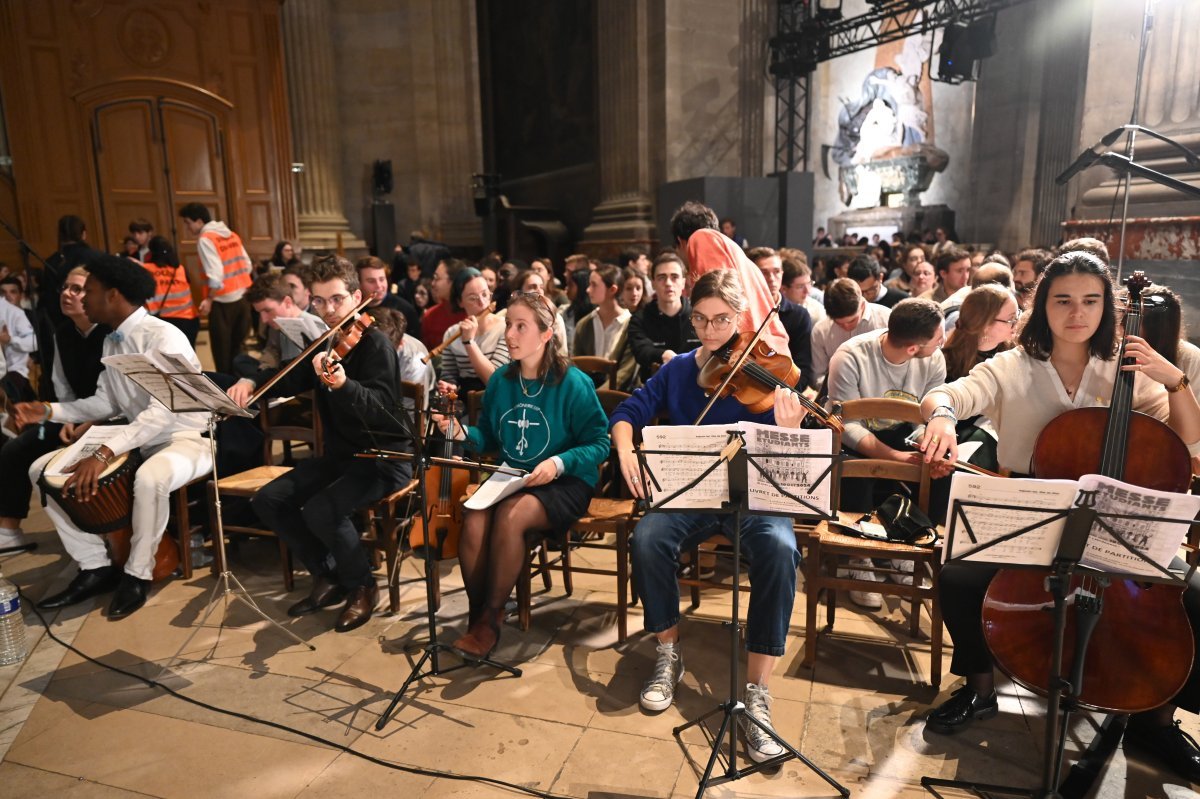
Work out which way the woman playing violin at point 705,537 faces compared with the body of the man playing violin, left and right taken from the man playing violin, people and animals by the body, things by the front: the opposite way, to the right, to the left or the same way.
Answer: the same way

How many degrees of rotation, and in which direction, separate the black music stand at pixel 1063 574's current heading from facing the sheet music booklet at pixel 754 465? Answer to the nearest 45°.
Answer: approximately 90° to its left

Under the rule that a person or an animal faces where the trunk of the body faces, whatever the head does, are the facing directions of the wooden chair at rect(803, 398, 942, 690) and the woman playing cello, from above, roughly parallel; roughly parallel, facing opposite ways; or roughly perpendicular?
roughly parallel

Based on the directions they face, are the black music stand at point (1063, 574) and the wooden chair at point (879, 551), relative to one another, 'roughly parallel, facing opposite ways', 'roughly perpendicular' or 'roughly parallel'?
roughly parallel, facing opposite ways

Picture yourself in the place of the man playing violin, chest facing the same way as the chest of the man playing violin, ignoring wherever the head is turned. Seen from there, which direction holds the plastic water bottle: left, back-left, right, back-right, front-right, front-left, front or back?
front-right

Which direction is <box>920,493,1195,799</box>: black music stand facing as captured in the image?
away from the camera

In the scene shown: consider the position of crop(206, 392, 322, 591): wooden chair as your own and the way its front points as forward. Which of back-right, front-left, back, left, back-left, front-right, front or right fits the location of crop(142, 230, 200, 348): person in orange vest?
back-right

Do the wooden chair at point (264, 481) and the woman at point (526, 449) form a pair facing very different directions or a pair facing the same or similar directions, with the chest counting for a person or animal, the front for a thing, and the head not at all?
same or similar directions

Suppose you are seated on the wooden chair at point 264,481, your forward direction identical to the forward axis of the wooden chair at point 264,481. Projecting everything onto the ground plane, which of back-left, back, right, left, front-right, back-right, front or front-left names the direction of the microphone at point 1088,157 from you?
back-left

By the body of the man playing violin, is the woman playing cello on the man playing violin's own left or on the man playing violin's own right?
on the man playing violin's own left

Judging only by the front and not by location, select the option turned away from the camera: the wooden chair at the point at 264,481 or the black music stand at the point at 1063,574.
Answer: the black music stand

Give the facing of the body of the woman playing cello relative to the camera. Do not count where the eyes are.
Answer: toward the camera

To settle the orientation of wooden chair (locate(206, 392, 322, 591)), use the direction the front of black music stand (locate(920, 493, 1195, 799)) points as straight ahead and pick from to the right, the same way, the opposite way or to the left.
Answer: the opposite way

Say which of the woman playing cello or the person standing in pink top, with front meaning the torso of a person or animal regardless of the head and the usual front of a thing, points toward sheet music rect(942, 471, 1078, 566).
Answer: the woman playing cello

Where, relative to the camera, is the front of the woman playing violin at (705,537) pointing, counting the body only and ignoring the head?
toward the camera

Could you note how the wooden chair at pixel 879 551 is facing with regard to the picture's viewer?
facing the viewer

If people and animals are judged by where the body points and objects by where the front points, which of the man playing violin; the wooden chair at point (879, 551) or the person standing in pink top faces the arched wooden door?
the person standing in pink top

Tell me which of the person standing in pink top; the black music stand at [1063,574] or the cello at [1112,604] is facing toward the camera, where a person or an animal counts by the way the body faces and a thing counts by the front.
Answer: the cello
